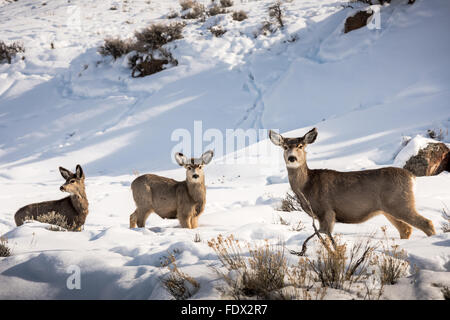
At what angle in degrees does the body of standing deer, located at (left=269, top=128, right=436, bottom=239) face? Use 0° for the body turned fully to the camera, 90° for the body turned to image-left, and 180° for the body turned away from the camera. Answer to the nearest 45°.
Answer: approximately 90°

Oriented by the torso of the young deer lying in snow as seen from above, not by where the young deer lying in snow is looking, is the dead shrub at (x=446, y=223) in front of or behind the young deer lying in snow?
in front

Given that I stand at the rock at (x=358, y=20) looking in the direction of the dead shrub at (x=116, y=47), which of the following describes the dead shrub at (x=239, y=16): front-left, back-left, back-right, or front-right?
front-right

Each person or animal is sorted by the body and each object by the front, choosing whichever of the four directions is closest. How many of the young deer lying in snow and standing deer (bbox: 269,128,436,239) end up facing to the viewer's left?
1

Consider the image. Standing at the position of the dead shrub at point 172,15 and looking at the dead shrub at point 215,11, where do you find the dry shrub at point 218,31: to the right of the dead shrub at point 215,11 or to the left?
right

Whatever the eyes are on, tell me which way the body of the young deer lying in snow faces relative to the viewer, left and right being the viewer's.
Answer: facing to the right of the viewer

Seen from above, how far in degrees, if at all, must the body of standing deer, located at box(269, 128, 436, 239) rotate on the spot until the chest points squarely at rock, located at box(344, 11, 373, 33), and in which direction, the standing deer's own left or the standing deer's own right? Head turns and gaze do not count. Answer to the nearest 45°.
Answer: approximately 90° to the standing deer's own right

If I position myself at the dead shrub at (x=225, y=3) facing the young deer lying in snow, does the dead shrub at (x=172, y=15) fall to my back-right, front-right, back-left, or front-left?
front-right

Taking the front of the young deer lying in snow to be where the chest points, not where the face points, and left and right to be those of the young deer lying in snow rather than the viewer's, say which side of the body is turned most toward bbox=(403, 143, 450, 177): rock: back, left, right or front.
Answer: front
